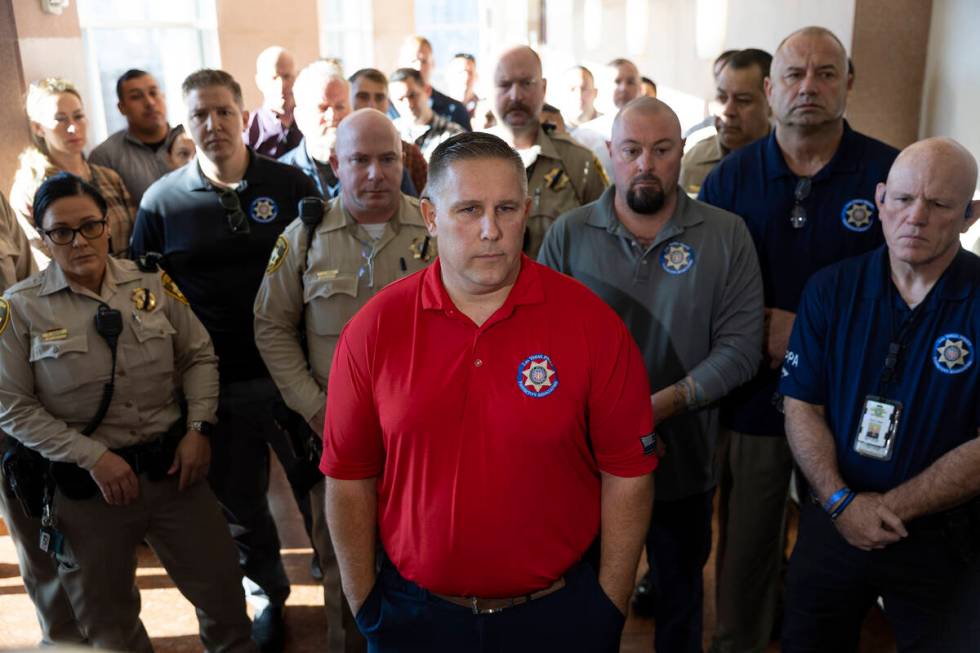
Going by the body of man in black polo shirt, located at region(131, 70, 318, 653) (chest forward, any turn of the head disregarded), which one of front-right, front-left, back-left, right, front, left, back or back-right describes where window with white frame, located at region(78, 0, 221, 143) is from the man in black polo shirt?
back

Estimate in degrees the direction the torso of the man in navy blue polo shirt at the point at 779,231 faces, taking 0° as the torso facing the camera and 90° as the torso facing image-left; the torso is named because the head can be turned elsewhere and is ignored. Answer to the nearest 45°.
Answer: approximately 0°

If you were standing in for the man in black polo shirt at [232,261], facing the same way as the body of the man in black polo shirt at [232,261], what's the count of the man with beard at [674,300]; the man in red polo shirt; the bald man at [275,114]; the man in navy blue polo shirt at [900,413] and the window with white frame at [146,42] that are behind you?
2

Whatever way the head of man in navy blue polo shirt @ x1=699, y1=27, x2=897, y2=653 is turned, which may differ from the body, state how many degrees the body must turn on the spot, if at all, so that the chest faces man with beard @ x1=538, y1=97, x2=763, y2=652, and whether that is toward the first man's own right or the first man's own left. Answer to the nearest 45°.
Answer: approximately 45° to the first man's own right

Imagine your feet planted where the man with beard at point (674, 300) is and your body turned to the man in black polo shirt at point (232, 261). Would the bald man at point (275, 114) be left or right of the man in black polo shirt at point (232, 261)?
right

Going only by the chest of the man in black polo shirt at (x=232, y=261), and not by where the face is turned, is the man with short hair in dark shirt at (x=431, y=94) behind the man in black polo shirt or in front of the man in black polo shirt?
behind

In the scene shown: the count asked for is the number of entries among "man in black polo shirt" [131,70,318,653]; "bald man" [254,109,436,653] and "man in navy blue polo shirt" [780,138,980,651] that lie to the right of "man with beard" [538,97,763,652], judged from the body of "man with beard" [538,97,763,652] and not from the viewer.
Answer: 2
